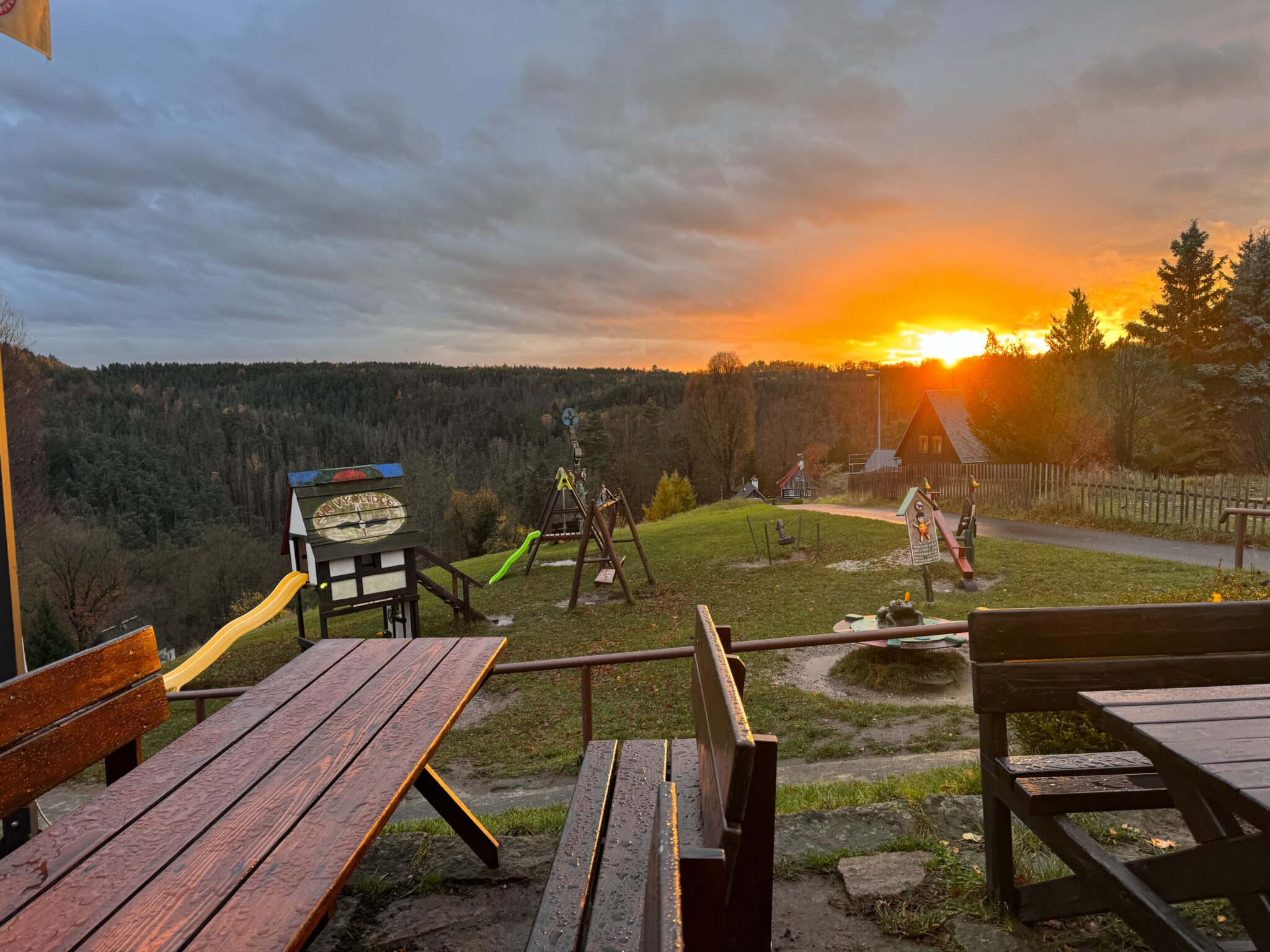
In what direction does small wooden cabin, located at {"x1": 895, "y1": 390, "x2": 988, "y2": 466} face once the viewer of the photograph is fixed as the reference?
facing the viewer and to the left of the viewer

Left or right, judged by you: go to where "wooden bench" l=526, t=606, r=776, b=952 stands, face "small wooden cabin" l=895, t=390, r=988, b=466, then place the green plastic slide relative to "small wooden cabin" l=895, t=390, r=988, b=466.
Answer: left

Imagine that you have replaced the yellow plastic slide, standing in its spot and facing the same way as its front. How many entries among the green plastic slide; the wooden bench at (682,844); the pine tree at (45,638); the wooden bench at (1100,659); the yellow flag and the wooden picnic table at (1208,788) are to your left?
4

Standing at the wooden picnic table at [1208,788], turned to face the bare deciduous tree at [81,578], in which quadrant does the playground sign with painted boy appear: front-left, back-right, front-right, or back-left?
front-right

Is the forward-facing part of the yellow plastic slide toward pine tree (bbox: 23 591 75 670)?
no

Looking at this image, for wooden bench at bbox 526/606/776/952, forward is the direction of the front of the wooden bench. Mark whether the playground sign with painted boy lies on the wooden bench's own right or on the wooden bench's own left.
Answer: on the wooden bench's own right

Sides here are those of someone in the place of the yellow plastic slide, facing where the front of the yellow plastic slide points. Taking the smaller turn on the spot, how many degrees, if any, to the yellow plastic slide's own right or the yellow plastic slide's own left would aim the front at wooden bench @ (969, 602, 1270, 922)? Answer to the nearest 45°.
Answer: approximately 90° to the yellow plastic slide's own left

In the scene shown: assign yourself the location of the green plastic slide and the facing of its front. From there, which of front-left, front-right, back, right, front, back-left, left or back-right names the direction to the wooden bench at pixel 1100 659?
left

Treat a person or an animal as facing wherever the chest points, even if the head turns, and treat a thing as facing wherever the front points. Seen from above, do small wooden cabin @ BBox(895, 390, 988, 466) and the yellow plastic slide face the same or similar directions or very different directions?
same or similar directions

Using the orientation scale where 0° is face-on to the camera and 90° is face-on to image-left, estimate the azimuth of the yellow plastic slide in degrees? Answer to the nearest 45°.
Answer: approximately 90°

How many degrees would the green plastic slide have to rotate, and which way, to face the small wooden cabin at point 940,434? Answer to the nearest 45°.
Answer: approximately 135° to its right

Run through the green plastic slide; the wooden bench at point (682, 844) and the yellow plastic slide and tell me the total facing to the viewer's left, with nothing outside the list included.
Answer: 3

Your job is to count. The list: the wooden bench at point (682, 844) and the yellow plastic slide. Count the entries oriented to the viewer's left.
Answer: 2

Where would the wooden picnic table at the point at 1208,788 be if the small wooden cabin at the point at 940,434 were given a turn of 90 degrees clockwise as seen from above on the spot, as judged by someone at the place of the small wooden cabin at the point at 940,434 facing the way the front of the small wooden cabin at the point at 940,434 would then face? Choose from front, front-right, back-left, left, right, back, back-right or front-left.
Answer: back-left

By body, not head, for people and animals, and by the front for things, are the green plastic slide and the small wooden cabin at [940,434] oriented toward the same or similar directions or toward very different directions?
same or similar directions

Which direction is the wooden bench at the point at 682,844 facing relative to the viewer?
to the viewer's left

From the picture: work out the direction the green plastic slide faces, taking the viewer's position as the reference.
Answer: facing to the left of the viewer

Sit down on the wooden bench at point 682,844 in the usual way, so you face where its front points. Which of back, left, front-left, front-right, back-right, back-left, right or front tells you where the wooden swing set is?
right

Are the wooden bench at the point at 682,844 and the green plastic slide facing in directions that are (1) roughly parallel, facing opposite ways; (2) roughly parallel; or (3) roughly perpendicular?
roughly parallel

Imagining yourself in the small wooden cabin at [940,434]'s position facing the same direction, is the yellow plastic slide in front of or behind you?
in front

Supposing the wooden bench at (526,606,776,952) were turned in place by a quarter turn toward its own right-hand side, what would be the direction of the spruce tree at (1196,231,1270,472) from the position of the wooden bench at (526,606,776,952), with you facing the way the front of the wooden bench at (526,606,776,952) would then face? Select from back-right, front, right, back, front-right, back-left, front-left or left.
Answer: front-right
